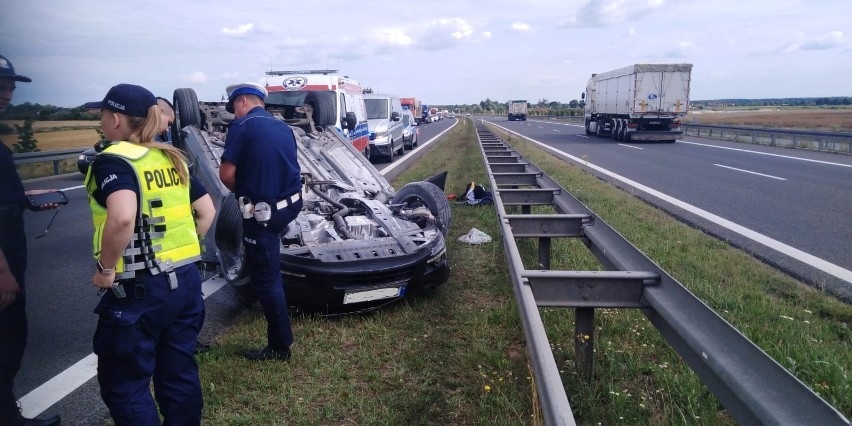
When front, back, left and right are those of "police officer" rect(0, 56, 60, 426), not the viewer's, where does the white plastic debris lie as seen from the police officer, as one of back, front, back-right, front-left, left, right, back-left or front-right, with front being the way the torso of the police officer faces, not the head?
front-left

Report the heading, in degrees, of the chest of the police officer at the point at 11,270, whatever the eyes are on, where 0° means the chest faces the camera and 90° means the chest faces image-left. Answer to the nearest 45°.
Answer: approximately 270°

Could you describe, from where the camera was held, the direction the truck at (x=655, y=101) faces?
facing away from the viewer and to the left of the viewer

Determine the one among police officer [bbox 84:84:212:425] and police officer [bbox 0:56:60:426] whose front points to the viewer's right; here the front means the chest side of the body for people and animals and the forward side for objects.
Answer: police officer [bbox 0:56:60:426]

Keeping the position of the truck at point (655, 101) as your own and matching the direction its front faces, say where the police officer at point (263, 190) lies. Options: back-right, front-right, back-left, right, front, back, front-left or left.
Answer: back-left
